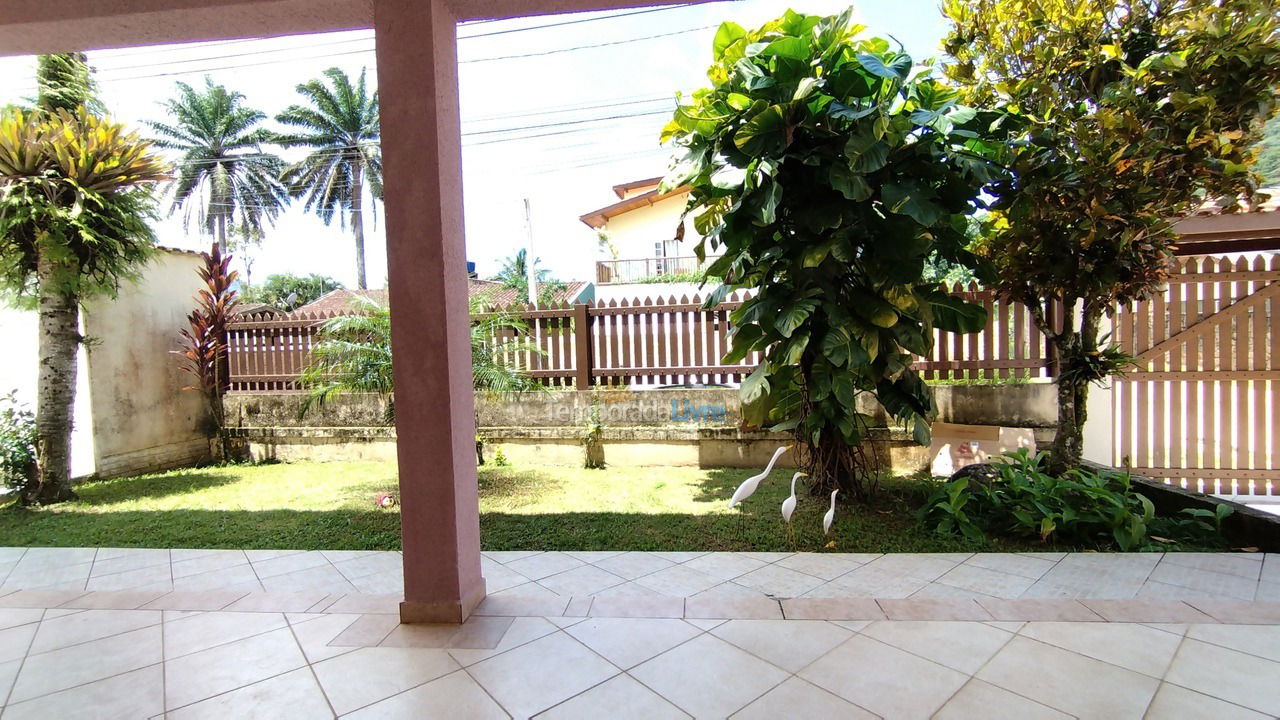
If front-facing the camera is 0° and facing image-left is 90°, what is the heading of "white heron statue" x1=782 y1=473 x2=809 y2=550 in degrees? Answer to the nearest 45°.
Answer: approximately 270°

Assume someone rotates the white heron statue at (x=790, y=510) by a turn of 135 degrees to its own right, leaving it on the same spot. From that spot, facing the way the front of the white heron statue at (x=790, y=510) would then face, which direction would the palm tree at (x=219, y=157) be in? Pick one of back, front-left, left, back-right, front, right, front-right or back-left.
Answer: right

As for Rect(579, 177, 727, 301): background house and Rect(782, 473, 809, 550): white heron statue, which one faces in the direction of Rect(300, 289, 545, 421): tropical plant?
the background house

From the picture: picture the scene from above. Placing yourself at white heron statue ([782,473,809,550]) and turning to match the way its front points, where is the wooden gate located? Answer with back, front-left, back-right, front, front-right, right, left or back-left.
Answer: front-left

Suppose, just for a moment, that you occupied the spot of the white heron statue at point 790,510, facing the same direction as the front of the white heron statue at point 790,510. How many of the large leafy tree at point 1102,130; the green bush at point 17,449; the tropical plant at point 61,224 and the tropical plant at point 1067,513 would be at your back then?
2

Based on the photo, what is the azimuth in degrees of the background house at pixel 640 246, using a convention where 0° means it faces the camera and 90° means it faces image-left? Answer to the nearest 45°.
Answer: approximately 0°

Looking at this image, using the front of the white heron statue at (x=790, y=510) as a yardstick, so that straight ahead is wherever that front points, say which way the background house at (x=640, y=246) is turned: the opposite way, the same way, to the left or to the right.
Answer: to the right

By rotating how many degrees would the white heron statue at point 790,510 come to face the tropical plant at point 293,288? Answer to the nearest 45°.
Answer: approximately 135° to its left

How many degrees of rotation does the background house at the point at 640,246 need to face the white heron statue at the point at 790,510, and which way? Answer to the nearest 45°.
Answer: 0° — it already faces it

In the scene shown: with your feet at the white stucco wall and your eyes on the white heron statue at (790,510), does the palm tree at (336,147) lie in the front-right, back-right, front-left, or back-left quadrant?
back-left

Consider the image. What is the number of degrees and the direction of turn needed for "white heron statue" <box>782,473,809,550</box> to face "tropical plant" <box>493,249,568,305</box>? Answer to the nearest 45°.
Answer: approximately 135° to its left

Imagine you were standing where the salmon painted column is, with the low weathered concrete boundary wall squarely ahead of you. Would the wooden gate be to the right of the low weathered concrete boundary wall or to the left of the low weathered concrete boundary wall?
right

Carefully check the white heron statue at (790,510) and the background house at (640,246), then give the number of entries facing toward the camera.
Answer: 1

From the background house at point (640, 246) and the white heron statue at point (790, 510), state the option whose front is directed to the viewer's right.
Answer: the white heron statue
